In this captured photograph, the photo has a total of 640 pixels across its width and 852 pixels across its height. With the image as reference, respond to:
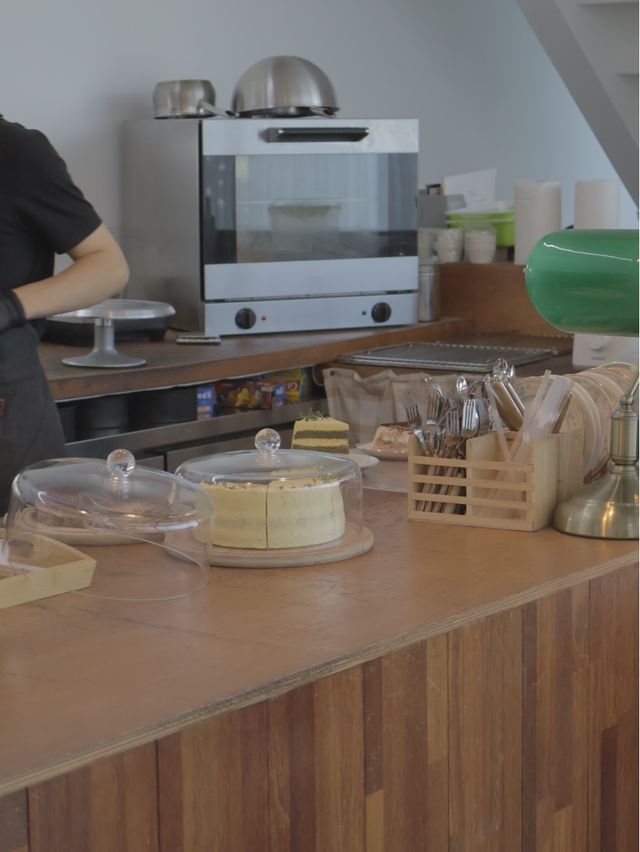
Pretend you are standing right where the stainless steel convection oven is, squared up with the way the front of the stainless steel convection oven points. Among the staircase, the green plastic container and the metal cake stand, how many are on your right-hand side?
1

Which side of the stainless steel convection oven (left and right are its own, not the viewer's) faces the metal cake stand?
right

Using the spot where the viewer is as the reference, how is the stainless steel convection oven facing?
facing the viewer and to the right of the viewer

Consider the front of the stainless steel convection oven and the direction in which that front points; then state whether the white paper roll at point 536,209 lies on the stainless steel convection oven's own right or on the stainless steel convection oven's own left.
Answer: on the stainless steel convection oven's own left

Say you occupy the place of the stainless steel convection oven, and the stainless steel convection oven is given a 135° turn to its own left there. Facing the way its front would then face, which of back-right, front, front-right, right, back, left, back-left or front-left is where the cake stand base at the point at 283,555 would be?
back

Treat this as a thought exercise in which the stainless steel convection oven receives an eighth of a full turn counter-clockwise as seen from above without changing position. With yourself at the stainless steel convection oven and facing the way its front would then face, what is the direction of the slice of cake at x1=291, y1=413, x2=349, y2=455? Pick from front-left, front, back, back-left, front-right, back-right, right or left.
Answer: right

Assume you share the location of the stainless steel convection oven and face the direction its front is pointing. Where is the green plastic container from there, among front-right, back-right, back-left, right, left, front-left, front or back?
left

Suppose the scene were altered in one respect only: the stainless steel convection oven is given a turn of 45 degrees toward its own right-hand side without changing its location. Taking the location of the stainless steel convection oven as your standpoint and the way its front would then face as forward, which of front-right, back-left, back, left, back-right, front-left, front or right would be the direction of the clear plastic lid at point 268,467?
front

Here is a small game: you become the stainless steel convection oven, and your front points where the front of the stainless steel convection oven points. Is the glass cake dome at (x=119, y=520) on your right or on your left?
on your right

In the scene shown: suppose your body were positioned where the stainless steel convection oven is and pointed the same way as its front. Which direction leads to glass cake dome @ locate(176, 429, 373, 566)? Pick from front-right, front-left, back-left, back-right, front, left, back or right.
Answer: front-right
